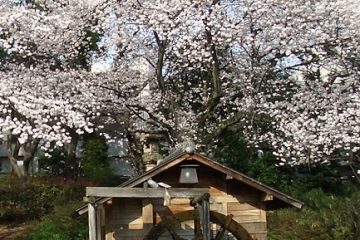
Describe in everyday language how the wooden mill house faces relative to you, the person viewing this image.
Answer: facing the viewer

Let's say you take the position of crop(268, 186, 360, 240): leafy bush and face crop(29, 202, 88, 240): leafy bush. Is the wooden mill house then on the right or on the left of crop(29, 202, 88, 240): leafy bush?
left

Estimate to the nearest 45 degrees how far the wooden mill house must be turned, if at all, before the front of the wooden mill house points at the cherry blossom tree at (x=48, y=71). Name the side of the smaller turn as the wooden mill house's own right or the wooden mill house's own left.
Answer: approximately 135° to the wooden mill house's own right

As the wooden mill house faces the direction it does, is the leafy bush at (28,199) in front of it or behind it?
behind

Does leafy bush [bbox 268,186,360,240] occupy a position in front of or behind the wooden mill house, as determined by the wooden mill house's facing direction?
behind

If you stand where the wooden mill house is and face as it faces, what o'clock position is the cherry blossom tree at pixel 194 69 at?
The cherry blossom tree is roughly at 6 o'clock from the wooden mill house.

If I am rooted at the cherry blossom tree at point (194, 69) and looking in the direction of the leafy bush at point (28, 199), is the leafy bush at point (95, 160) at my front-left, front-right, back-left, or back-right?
front-right
